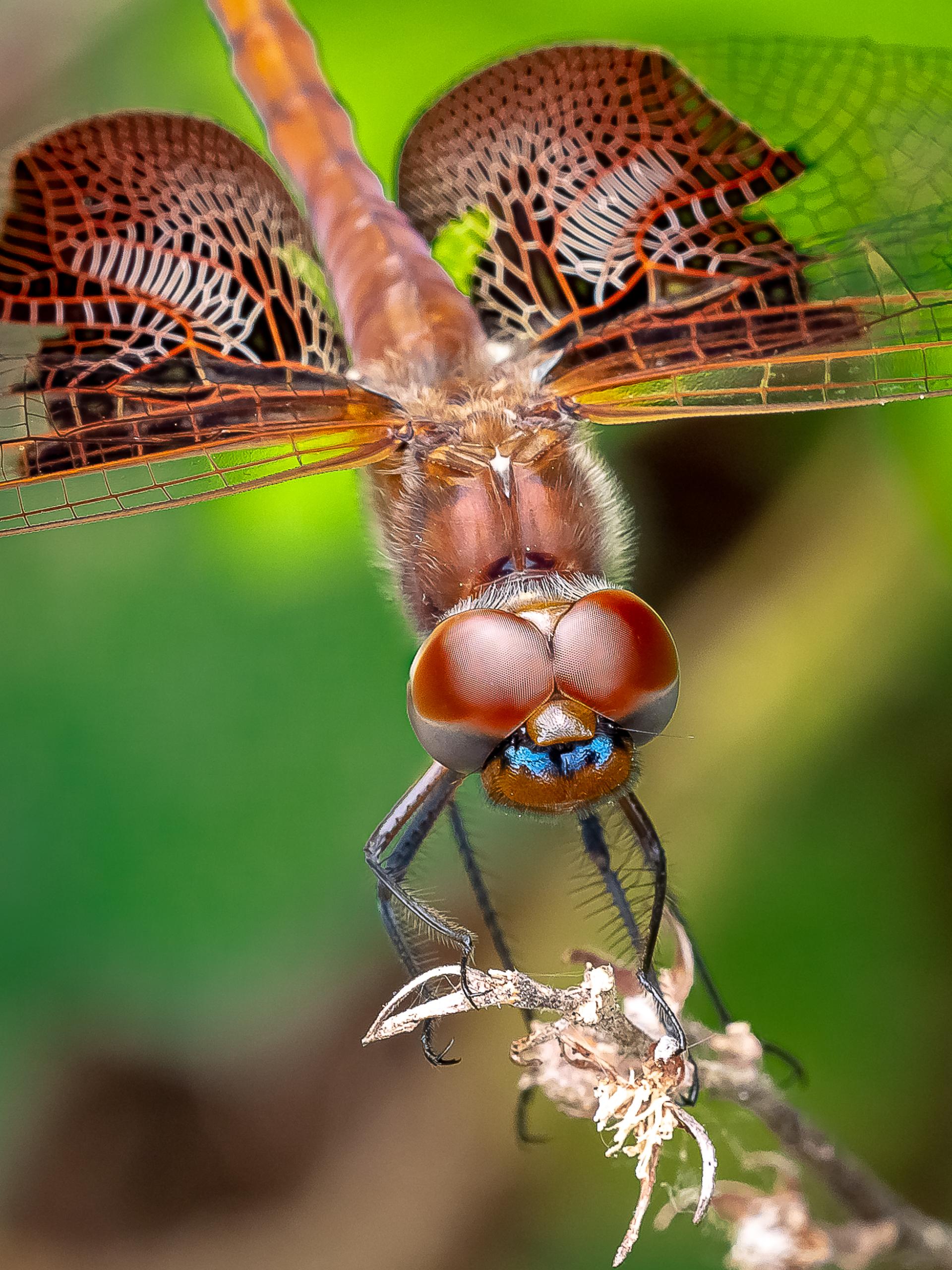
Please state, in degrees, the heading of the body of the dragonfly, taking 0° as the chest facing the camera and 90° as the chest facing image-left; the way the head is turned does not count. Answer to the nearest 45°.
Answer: approximately 0°
